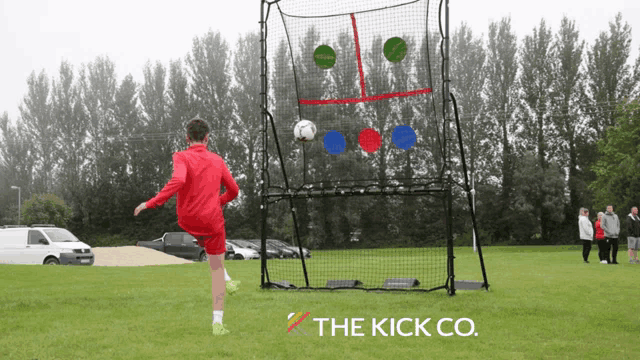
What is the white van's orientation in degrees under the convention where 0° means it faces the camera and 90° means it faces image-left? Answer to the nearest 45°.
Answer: approximately 315°

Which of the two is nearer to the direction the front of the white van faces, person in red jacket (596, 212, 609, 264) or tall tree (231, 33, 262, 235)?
the person in red jacket

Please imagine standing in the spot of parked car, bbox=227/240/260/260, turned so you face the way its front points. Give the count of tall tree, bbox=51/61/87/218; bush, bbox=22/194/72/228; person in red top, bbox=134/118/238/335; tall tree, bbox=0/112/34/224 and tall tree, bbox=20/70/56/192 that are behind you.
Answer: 4

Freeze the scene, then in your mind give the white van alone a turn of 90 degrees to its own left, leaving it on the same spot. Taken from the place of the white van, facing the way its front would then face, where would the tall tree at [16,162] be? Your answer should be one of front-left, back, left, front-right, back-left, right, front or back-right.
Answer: front-left

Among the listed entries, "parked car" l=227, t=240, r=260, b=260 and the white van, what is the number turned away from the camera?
0

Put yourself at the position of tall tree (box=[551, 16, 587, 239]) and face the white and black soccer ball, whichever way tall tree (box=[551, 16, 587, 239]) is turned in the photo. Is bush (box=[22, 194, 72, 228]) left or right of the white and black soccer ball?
right
